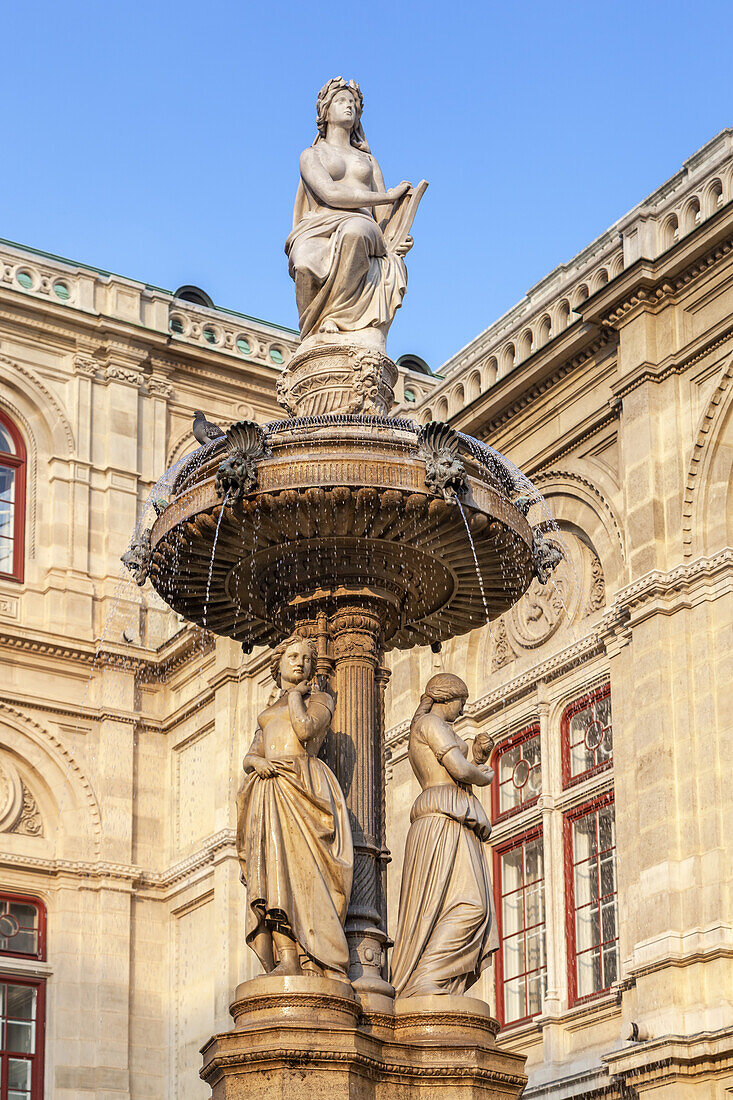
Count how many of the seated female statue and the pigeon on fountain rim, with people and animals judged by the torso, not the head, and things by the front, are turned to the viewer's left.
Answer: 1

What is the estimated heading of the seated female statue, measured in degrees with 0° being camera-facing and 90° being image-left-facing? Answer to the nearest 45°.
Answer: approximately 315°

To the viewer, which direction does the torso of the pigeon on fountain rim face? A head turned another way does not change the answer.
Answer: to the viewer's left

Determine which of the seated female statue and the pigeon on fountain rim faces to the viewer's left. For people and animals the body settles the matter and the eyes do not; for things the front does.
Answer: the pigeon on fountain rim
